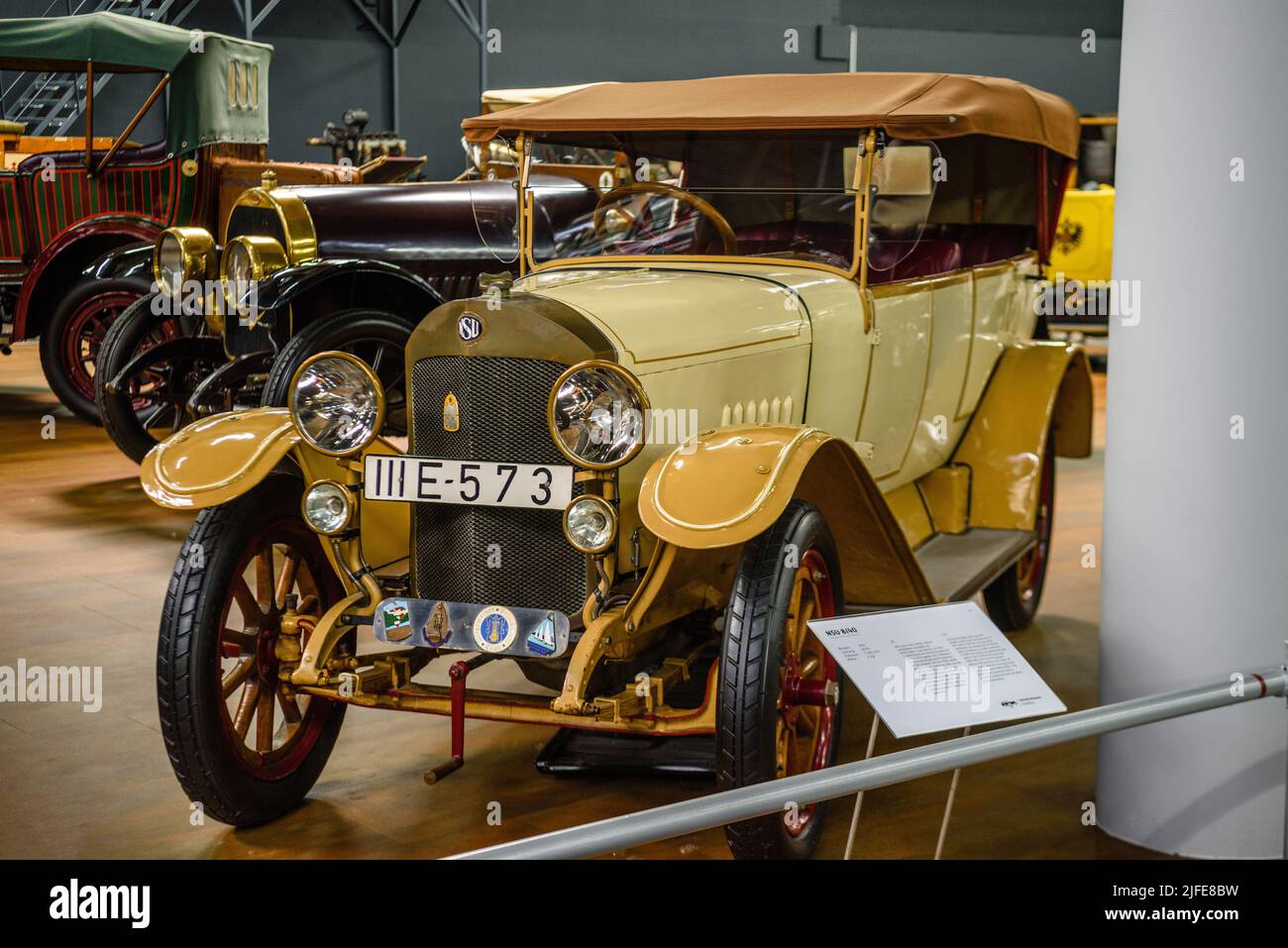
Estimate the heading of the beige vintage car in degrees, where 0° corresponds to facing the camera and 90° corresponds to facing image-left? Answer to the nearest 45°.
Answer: approximately 45°

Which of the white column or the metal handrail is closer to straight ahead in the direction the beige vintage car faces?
the metal handrail

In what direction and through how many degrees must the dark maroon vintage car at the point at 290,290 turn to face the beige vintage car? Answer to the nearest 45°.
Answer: approximately 45° to its left

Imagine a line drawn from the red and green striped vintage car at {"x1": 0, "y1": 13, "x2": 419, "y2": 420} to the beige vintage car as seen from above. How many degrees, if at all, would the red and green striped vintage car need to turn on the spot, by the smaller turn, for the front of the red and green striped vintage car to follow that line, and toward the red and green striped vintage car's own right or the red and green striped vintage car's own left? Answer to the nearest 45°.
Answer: approximately 135° to the red and green striped vintage car's own left

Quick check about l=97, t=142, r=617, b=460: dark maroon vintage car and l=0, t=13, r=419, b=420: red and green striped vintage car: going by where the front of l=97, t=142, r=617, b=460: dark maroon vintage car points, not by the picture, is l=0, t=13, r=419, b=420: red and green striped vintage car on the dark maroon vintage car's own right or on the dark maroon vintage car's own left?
on the dark maroon vintage car's own right
